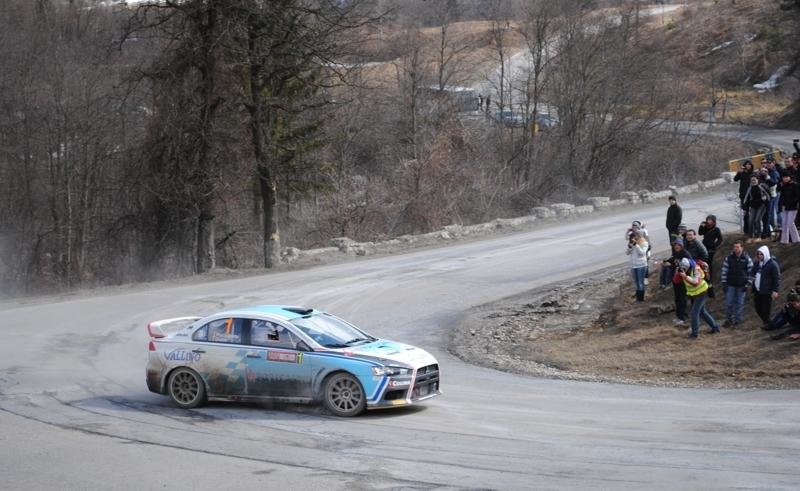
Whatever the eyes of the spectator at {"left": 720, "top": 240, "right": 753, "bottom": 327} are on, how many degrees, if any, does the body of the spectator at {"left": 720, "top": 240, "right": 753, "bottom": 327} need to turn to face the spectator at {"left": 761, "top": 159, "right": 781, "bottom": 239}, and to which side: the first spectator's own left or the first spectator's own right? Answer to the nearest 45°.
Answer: approximately 135° to the first spectator's own right

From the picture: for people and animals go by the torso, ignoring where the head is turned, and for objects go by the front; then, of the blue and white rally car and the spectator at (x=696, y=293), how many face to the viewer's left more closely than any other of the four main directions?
1

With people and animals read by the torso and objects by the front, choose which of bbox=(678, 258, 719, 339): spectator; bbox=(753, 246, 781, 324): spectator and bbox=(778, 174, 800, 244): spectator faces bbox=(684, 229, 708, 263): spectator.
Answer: bbox=(778, 174, 800, 244): spectator

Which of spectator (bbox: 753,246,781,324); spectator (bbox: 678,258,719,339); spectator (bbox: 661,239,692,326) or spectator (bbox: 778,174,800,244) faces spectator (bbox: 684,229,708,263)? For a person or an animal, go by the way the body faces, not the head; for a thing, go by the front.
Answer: spectator (bbox: 778,174,800,244)

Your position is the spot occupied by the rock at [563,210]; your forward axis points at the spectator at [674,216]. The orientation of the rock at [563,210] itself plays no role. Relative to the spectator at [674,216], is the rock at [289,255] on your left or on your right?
right

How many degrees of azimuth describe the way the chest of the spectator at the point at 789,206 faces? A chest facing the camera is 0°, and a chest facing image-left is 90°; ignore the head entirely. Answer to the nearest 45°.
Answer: approximately 45°

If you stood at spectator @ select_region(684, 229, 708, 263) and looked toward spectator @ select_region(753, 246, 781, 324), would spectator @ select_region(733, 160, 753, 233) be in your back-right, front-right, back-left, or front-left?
back-left

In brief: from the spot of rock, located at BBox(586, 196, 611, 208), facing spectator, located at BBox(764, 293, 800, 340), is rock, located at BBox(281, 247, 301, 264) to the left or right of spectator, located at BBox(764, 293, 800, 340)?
right

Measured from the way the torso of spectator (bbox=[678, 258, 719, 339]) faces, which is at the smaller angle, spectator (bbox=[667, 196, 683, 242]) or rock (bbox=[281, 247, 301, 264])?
the rock

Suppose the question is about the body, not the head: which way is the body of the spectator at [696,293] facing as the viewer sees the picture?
to the viewer's left
